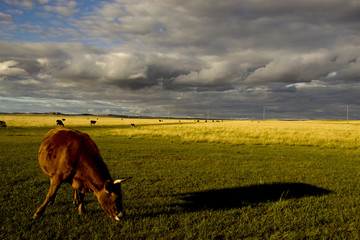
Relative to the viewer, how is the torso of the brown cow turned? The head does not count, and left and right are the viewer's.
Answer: facing the viewer and to the right of the viewer
